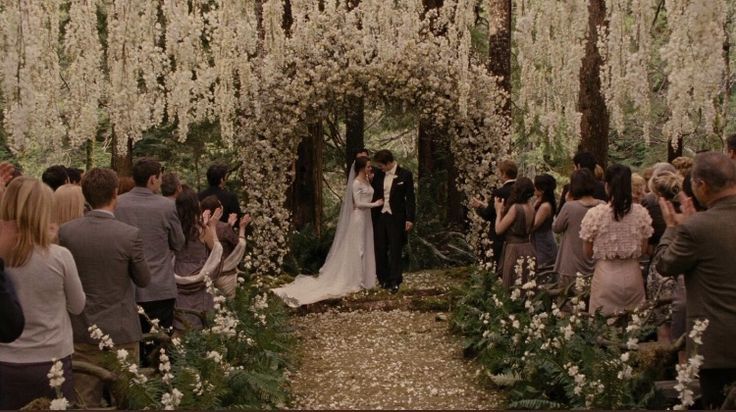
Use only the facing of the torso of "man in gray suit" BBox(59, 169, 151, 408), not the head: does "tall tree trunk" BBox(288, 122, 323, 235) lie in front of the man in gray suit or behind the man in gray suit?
in front

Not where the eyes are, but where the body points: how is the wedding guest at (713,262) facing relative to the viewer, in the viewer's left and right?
facing away from the viewer and to the left of the viewer

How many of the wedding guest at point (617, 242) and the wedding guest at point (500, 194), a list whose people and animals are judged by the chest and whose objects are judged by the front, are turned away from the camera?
1

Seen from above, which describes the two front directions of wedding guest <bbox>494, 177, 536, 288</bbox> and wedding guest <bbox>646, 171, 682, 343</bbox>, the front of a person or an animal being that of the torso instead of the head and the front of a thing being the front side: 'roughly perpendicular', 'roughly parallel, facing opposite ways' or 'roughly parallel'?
roughly parallel

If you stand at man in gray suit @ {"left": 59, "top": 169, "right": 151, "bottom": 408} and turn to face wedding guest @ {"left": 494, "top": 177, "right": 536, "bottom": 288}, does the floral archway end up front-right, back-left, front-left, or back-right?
front-left

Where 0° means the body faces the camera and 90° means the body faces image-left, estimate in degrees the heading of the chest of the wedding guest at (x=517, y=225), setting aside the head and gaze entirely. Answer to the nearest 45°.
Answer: approximately 135°

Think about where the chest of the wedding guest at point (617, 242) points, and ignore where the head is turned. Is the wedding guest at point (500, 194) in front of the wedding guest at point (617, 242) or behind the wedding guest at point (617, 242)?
in front

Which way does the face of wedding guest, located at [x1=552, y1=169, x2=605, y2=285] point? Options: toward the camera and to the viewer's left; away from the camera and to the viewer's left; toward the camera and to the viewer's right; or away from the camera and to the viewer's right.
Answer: away from the camera and to the viewer's left

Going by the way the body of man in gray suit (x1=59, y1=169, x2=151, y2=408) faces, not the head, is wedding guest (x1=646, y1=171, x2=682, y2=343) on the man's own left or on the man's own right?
on the man's own right

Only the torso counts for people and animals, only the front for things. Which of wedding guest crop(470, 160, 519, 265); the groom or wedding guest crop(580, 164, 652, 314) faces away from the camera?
wedding guest crop(580, 164, 652, 314)

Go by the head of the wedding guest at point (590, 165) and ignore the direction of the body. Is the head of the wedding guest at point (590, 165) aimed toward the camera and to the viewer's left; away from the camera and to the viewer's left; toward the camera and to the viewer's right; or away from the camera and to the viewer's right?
away from the camera and to the viewer's left

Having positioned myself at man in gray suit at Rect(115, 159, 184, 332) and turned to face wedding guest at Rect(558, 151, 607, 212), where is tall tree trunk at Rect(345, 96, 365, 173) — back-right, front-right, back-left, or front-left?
front-left

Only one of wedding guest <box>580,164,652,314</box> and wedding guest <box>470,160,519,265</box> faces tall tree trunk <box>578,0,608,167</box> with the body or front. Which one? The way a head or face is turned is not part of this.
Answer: wedding guest <box>580,164,652,314</box>

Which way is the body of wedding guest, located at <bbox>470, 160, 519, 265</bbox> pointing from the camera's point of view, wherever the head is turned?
to the viewer's left

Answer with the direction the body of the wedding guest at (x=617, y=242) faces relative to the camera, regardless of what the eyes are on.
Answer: away from the camera

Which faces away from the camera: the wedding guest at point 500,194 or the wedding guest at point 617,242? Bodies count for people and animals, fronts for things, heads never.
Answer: the wedding guest at point 617,242

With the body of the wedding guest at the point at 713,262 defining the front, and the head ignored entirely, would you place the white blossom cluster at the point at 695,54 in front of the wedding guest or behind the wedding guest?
in front

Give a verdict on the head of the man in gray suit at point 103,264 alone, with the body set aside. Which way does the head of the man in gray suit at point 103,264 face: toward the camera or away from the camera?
away from the camera
